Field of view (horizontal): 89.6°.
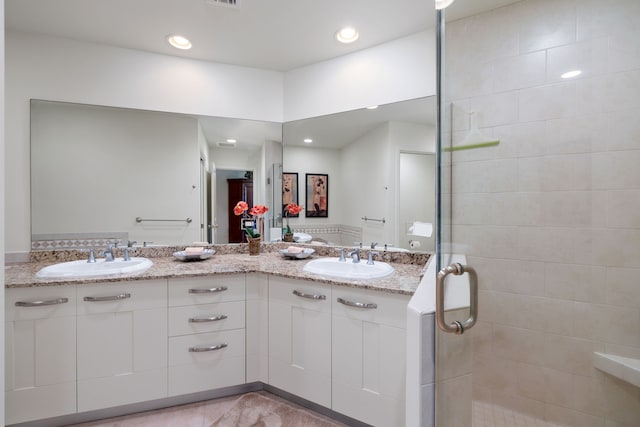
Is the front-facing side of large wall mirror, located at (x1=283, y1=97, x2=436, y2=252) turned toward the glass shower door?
no

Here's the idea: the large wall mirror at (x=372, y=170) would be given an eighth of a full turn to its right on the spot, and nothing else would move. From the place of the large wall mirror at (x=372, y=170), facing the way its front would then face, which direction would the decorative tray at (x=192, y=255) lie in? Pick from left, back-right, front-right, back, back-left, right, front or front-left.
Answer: front

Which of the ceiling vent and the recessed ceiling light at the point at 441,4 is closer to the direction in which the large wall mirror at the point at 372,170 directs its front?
the ceiling vent

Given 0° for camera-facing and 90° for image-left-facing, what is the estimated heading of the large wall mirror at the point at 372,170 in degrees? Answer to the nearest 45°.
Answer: approximately 45°
